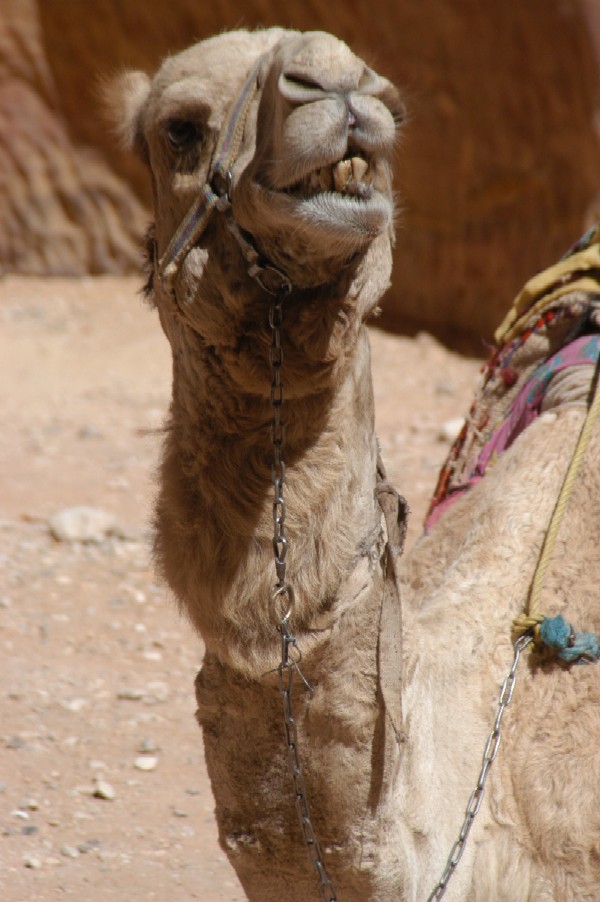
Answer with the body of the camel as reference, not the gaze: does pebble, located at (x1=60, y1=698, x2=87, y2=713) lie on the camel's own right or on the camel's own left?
on the camel's own right

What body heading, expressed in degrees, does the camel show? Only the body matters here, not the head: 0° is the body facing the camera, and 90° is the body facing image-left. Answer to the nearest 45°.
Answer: approximately 45°

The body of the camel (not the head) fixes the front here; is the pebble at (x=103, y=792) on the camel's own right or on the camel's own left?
on the camel's own right

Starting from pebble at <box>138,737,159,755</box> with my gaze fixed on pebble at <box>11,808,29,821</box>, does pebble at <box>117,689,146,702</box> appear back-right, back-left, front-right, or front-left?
back-right

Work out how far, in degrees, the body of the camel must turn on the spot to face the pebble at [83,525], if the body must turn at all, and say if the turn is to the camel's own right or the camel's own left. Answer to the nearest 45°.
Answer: approximately 135° to the camel's own right

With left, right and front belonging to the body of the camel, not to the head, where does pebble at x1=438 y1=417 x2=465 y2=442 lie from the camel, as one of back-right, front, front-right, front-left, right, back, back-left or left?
back-right
